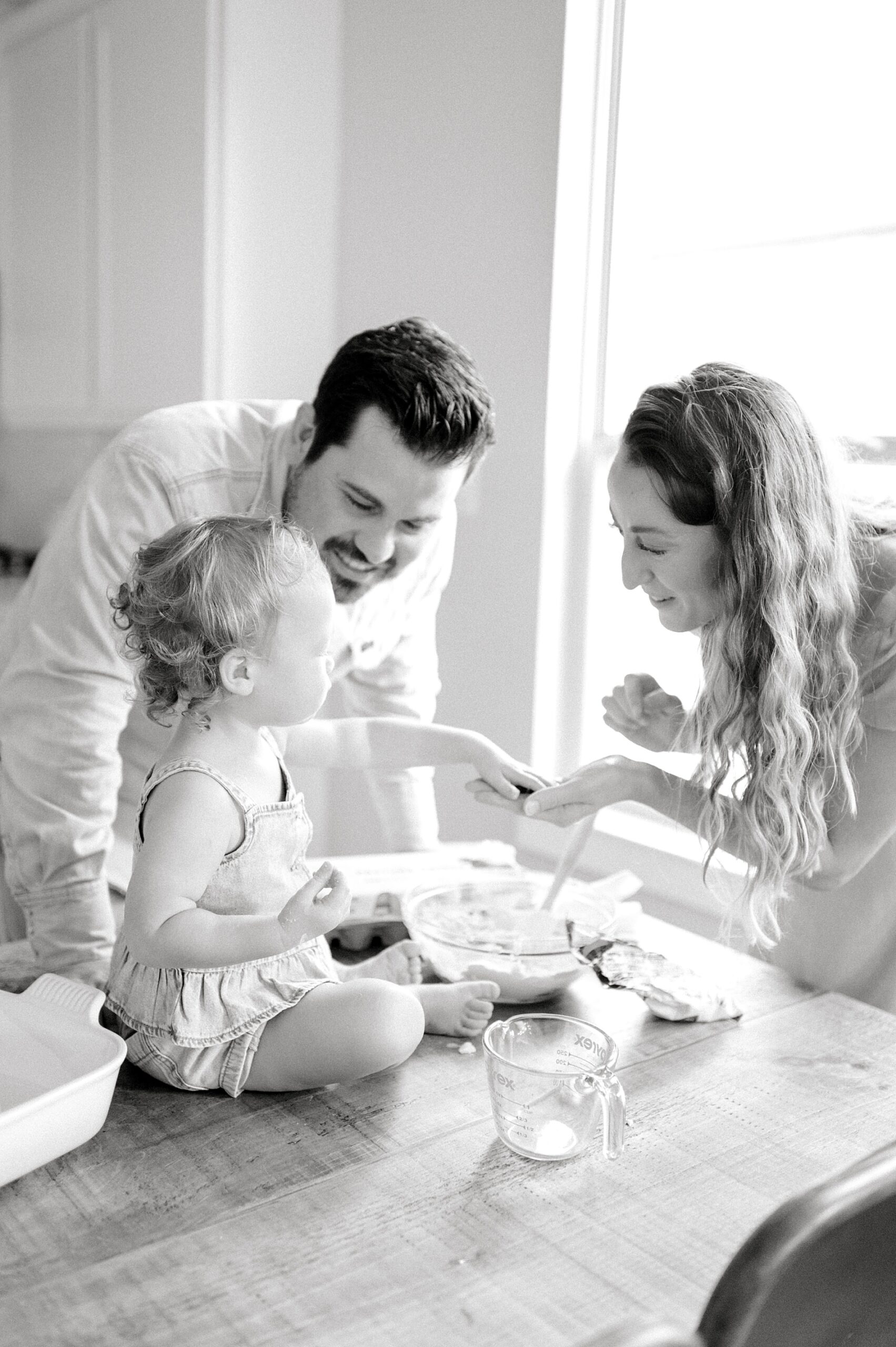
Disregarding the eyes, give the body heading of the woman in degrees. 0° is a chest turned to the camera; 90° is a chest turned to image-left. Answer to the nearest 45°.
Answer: approximately 90°

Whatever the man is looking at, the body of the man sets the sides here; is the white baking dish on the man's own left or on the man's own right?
on the man's own right

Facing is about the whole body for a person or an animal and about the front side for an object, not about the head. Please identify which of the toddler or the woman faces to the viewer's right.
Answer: the toddler

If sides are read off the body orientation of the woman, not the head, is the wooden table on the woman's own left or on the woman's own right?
on the woman's own left

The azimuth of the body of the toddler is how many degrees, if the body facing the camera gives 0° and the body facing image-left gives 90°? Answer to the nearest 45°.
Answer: approximately 270°

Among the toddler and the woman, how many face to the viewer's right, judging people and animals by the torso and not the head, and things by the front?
1
